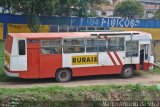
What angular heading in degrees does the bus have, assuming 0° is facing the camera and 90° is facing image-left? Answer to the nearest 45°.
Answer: approximately 270°
